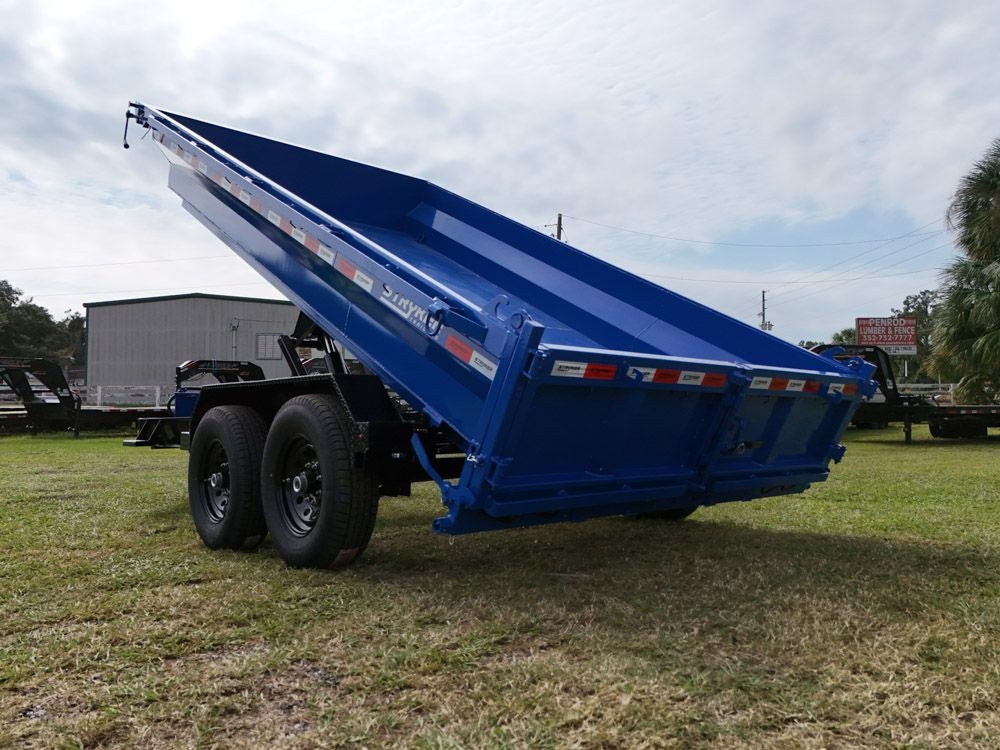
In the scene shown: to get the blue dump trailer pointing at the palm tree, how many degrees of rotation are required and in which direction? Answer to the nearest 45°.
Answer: approximately 90° to its right

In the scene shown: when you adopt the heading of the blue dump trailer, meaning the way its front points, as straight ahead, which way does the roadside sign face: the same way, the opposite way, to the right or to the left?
to the left

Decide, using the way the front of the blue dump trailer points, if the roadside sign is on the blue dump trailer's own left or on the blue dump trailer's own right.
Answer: on the blue dump trailer's own right

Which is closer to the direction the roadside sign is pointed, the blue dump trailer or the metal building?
the blue dump trailer

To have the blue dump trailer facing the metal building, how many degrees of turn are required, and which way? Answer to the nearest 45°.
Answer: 0° — it already faces it

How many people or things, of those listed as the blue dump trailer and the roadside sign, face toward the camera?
1

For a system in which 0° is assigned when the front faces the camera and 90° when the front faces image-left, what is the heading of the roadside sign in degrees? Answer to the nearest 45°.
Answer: approximately 0°

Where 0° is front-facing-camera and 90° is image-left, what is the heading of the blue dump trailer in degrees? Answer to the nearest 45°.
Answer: approximately 135°

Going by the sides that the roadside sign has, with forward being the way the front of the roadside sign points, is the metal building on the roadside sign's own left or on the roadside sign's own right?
on the roadside sign's own right

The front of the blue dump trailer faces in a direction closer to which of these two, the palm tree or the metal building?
the metal building

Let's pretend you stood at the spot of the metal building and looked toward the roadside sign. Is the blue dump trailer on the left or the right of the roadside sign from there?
right

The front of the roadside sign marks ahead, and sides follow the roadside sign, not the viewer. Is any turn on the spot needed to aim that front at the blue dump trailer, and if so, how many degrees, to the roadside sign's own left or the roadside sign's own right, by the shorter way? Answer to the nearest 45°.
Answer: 0° — it already faces it
